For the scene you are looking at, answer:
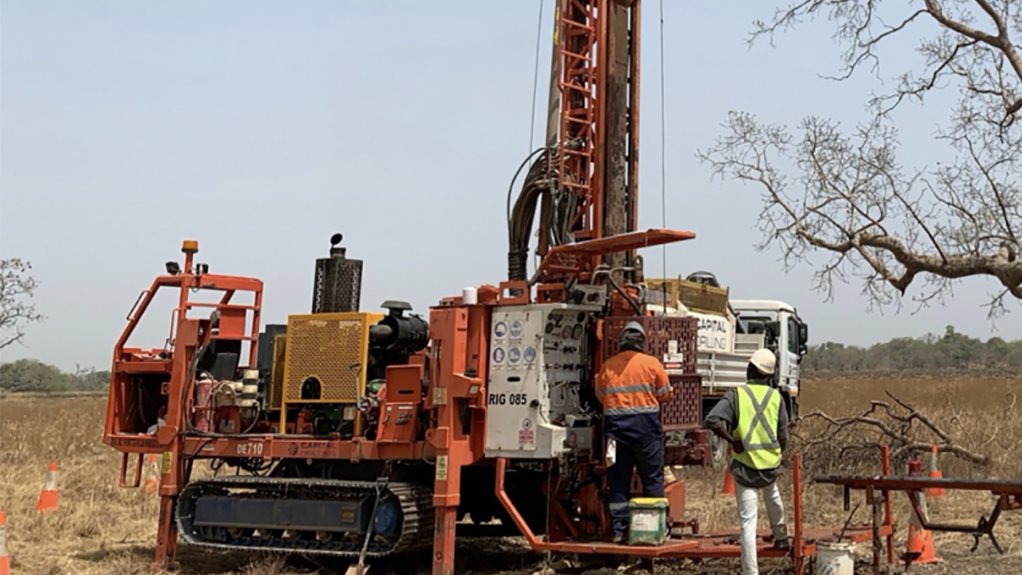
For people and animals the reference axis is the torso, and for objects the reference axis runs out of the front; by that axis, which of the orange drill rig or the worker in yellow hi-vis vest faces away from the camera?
the worker in yellow hi-vis vest

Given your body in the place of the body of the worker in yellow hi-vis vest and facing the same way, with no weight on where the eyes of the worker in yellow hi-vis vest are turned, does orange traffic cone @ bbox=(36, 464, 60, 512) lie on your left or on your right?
on your left

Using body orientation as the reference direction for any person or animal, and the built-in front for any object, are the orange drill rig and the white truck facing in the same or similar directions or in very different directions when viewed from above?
very different directions

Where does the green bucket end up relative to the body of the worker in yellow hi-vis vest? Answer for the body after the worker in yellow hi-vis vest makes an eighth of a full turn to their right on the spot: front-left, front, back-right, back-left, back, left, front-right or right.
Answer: back-left

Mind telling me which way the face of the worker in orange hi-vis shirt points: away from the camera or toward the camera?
away from the camera

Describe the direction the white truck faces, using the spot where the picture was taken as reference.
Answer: facing away from the viewer and to the right of the viewer

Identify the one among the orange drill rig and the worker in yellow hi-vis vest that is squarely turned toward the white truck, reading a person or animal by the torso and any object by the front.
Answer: the worker in yellow hi-vis vest

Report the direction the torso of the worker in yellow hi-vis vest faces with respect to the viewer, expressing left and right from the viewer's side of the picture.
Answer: facing away from the viewer

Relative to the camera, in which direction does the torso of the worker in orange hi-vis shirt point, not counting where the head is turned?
away from the camera

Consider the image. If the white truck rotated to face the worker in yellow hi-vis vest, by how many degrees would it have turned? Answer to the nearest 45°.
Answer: approximately 135° to its right

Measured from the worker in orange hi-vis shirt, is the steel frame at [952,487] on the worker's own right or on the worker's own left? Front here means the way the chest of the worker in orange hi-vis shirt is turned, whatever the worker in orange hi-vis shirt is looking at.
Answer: on the worker's own right

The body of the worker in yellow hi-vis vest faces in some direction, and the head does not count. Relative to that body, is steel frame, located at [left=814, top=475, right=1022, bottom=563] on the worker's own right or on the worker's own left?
on the worker's own right
